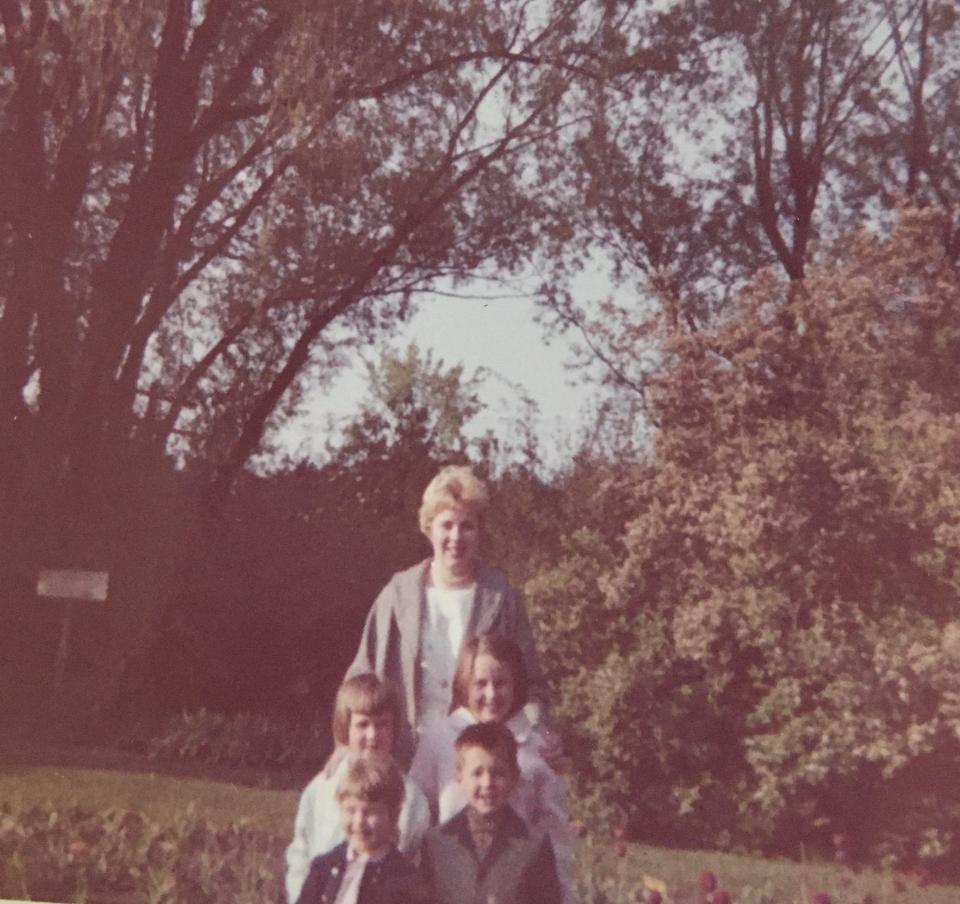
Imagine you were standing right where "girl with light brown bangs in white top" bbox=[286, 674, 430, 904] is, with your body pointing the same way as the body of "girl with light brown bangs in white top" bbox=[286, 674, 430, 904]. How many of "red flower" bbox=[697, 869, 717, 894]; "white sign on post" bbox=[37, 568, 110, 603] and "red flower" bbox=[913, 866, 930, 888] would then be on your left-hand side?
2

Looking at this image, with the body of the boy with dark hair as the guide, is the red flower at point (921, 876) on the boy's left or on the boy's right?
on the boy's left

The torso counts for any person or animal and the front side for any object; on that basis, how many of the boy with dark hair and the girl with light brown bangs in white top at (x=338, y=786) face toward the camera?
2

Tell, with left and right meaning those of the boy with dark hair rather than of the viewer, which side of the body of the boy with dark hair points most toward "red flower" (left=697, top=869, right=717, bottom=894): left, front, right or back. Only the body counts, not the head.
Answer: left

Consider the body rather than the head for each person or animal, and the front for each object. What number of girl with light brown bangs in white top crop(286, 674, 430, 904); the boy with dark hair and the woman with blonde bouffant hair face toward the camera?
3

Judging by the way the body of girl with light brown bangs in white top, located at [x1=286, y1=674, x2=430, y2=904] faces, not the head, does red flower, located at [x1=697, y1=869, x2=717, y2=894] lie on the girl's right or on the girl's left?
on the girl's left

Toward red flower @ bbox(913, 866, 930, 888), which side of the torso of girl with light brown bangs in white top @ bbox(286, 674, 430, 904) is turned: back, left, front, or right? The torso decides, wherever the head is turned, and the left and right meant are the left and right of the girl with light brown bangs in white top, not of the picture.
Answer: left
